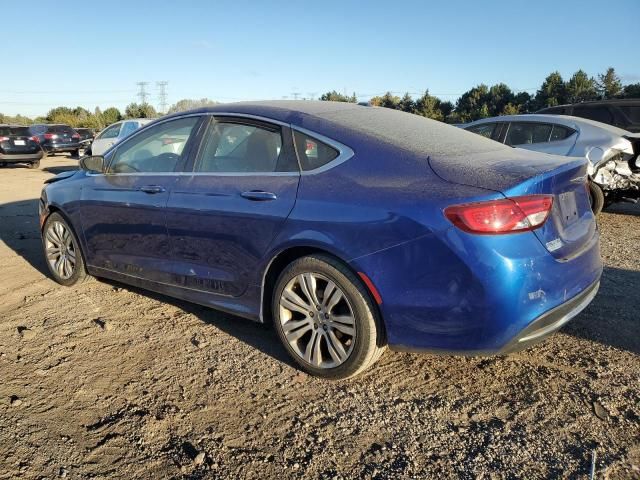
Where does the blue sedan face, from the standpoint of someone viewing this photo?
facing away from the viewer and to the left of the viewer

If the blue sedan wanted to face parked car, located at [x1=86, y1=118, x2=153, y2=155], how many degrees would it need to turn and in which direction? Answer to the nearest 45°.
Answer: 0° — it already faces it

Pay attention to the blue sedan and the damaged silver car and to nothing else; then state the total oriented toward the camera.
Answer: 0

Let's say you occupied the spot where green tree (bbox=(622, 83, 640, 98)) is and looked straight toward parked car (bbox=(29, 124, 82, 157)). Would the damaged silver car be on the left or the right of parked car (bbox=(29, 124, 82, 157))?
left

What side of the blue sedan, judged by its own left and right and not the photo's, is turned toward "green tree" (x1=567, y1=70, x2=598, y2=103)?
right

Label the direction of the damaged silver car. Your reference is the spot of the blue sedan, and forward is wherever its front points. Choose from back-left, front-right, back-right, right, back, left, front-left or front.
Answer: right

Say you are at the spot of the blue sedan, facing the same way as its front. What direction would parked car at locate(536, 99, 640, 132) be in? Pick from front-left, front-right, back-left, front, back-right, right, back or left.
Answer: right

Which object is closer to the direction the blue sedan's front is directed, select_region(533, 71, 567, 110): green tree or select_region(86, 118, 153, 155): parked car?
the parked car

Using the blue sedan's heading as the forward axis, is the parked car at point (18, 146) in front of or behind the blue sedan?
in front
